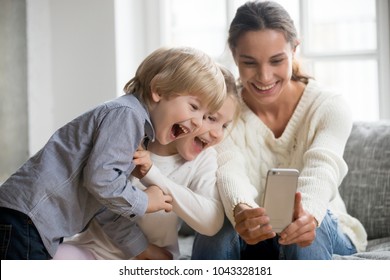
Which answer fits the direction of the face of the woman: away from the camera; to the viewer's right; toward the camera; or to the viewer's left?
toward the camera

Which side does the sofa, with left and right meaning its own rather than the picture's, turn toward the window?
back
